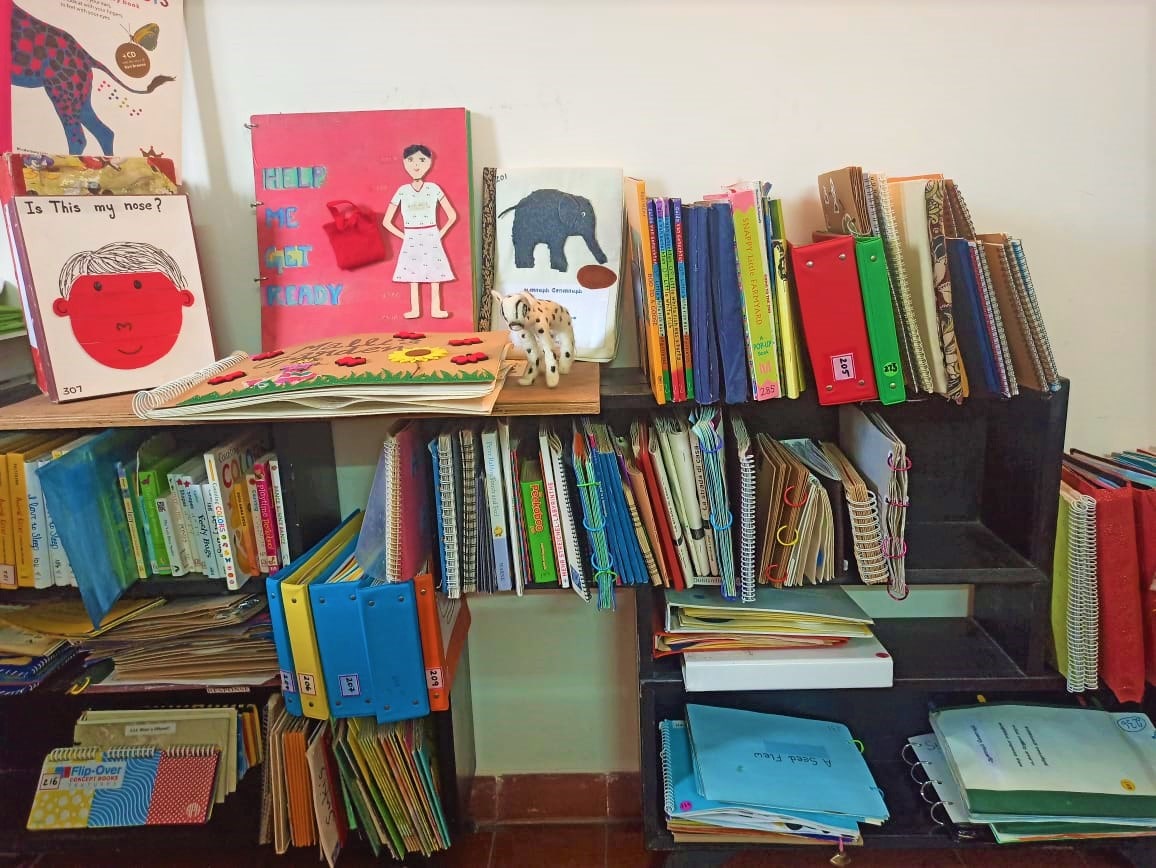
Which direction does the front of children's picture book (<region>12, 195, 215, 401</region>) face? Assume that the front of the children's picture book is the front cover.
toward the camera

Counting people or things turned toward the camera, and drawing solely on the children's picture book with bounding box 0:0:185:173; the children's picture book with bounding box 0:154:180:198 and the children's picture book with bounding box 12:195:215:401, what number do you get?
3

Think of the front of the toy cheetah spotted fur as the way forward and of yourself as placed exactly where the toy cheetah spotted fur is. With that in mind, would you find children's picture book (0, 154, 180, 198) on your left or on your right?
on your right

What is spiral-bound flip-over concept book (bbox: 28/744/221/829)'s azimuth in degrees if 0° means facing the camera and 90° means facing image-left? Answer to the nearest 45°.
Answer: approximately 0°

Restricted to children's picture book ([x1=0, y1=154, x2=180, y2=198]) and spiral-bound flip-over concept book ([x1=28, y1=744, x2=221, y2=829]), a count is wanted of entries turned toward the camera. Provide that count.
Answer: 2

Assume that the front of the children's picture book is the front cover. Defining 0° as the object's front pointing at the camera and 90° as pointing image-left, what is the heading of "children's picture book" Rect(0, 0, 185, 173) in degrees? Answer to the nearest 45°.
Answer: approximately 0°

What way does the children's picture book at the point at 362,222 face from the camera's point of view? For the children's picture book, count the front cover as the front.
toward the camera

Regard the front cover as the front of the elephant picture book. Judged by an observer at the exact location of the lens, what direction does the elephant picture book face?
facing the viewer

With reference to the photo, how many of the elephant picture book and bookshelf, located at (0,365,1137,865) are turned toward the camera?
2
